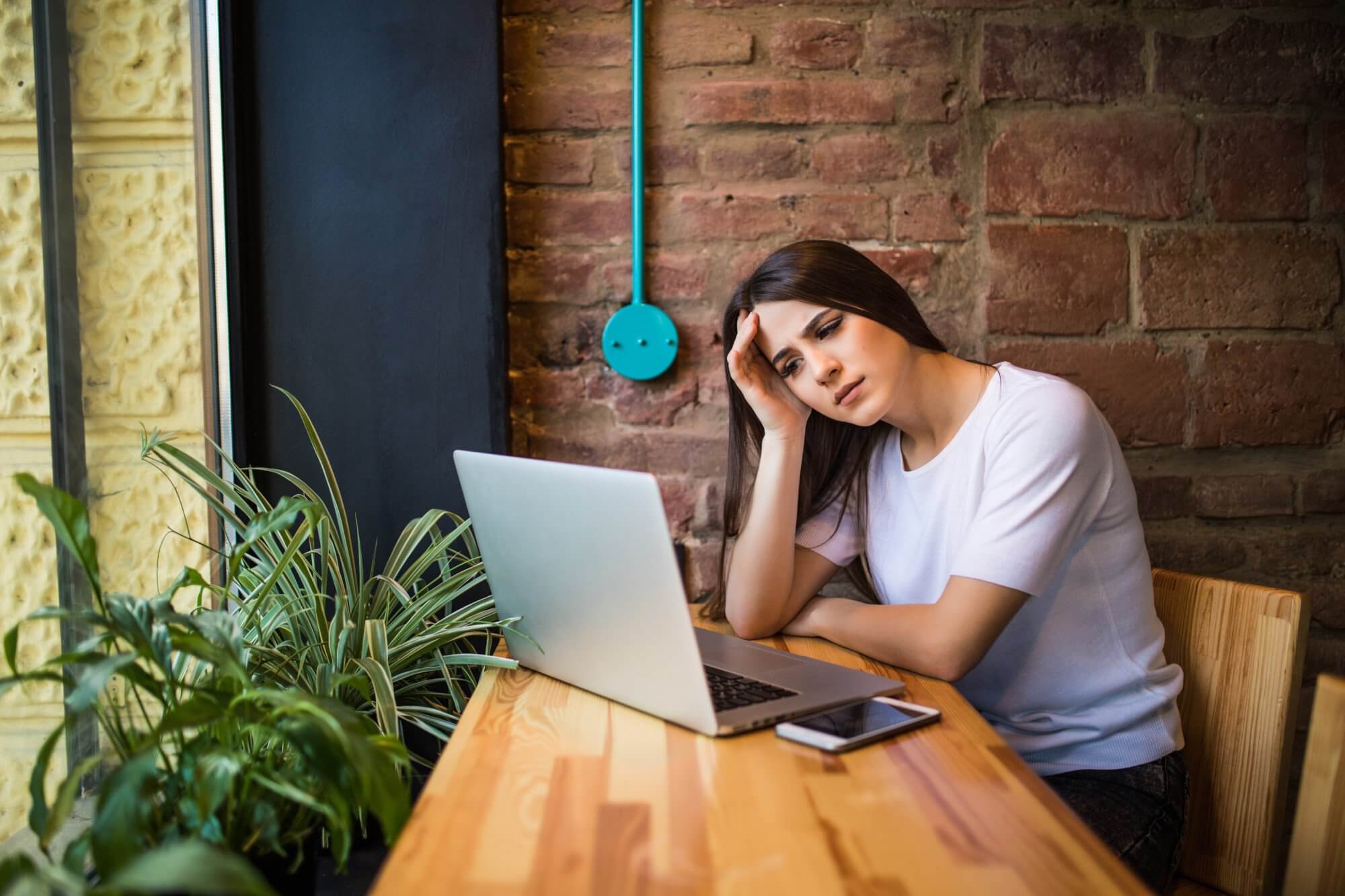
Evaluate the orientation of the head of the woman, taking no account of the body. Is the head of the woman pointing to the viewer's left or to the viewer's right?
to the viewer's left

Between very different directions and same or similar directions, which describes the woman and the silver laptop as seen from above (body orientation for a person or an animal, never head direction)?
very different directions

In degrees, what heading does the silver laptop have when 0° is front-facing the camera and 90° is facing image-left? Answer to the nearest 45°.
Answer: approximately 225°

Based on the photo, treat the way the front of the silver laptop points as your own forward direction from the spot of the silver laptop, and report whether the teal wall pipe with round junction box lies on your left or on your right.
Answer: on your left
